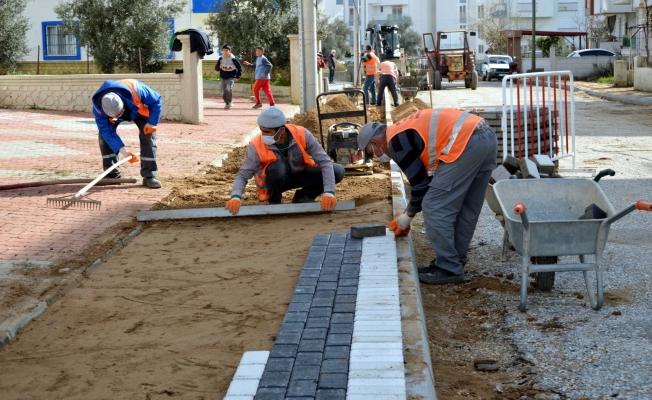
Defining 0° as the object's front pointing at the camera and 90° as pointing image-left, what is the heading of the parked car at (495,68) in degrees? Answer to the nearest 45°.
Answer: approximately 0°

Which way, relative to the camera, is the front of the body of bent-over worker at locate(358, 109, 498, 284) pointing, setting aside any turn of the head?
to the viewer's left

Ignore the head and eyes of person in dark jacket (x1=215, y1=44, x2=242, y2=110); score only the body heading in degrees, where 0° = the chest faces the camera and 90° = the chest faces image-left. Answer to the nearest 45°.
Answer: approximately 0°
